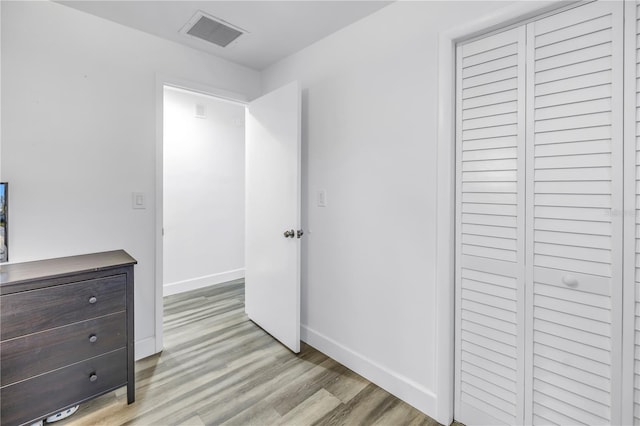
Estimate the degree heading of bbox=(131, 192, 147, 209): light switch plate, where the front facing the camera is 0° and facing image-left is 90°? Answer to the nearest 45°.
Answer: approximately 0°

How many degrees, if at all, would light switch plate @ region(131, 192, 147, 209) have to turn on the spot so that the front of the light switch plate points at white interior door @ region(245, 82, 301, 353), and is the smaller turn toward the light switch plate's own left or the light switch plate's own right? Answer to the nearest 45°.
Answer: approximately 90° to the light switch plate's own left

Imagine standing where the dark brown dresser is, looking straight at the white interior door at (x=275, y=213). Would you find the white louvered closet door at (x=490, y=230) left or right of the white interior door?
right

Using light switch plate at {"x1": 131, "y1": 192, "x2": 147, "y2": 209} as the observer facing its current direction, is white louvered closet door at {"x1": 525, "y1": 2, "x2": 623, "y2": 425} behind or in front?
in front

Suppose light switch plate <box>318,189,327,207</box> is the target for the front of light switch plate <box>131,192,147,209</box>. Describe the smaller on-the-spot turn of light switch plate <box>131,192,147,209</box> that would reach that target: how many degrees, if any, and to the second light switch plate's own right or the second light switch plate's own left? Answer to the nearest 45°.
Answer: approximately 45° to the second light switch plate's own left

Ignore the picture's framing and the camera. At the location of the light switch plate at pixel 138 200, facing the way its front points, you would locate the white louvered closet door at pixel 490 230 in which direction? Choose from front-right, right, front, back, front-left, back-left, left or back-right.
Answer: front-left

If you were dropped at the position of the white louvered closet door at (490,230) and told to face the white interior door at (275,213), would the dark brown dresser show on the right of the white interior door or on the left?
left
